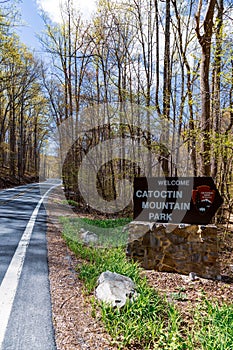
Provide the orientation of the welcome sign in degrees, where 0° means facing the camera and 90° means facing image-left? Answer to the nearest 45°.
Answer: approximately 0°

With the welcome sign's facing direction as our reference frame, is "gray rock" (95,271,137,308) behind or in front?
in front
